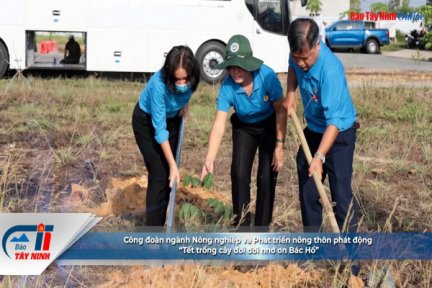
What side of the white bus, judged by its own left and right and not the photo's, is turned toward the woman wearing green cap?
right

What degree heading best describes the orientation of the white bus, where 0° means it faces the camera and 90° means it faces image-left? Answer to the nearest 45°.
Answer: approximately 270°

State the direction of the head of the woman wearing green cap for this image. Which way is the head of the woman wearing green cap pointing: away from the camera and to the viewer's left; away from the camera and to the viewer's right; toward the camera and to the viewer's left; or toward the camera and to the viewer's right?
toward the camera and to the viewer's left
